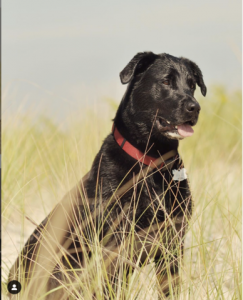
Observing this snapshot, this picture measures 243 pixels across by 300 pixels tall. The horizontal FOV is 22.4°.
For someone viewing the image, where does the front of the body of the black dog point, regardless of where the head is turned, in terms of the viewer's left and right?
facing the viewer and to the right of the viewer
